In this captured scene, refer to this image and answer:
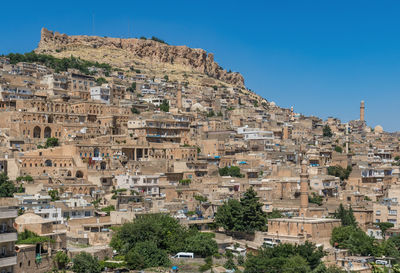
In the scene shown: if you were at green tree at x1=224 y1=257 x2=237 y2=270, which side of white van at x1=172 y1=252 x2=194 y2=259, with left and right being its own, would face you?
back

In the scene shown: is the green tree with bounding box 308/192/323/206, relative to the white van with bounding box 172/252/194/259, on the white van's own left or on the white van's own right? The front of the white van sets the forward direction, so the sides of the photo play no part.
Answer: on the white van's own right

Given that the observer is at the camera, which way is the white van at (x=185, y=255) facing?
facing to the left of the viewer

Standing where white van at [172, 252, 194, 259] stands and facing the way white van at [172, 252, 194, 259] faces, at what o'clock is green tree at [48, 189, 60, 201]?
The green tree is roughly at 1 o'clock from the white van.

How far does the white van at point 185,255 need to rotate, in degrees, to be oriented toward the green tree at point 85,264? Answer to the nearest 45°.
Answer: approximately 45° to its left

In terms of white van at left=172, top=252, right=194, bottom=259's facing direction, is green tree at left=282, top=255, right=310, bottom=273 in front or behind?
behind

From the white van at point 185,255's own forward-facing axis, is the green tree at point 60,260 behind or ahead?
ahead

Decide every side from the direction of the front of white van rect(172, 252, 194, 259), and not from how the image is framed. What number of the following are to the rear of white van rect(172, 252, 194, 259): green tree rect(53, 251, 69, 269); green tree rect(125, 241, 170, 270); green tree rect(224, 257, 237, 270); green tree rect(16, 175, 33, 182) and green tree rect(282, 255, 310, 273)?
2

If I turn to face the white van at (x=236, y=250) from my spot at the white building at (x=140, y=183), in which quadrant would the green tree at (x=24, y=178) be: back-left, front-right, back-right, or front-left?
back-right
